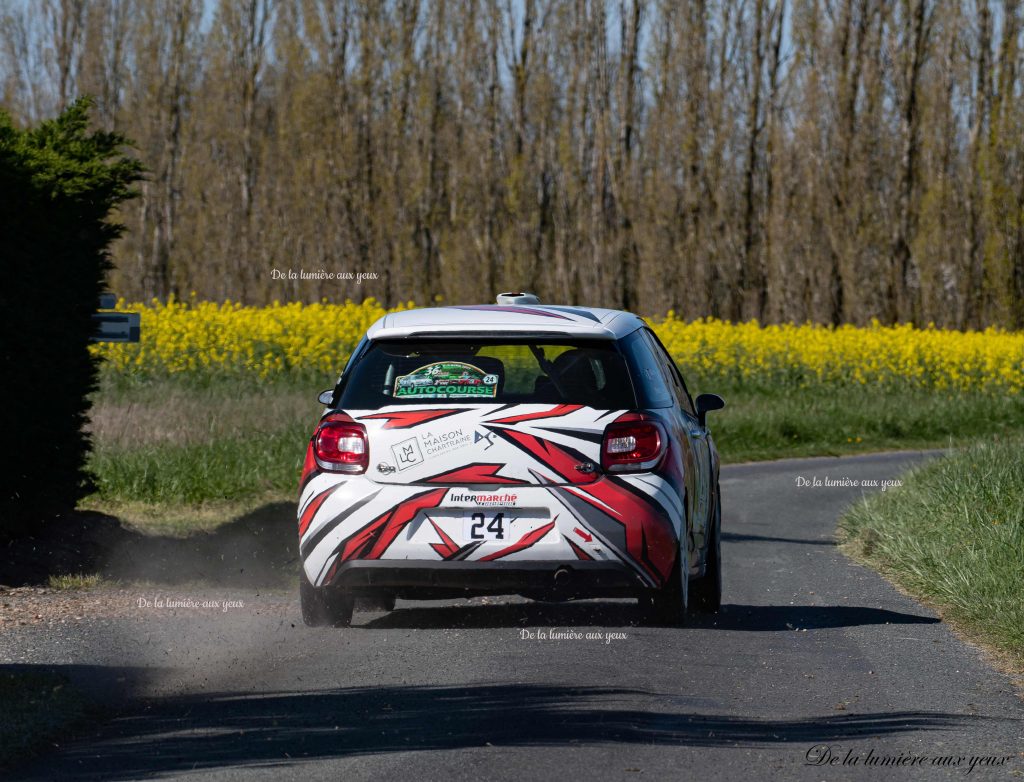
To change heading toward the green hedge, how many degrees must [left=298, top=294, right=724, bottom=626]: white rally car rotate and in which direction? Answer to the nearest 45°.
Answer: approximately 45° to its left

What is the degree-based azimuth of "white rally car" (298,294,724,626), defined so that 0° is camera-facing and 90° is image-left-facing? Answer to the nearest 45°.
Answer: approximately 180°
